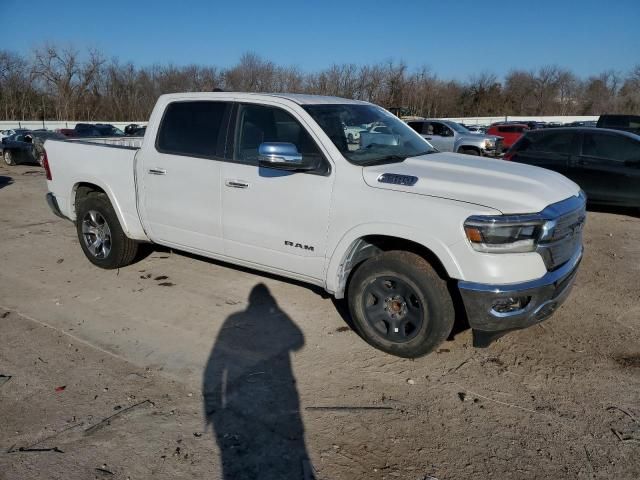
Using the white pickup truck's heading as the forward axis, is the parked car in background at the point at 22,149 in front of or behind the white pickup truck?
behind

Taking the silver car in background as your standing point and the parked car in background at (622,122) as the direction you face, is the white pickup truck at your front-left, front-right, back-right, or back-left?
back-right

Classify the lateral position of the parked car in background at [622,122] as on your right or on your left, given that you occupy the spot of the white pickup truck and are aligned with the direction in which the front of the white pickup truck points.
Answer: on your left

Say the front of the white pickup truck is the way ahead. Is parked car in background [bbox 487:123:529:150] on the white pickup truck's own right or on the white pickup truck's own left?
on the white pickup truck's own left

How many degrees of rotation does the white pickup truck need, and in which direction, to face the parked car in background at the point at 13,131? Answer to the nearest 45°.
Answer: approximately 180°

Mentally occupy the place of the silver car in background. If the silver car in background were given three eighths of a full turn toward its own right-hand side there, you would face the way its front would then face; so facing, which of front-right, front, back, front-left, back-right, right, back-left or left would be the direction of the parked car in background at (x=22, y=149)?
front

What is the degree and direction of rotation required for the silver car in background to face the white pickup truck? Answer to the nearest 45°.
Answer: approximately 45° to its right

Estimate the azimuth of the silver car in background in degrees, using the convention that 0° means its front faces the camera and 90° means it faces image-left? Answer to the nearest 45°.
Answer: approximately 315°

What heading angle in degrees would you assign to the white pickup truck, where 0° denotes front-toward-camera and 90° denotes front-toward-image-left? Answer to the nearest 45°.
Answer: approximately 315°

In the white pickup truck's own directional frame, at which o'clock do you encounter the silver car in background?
The silver car in background is roughly at 8 o'clock from the white pickup truck.
